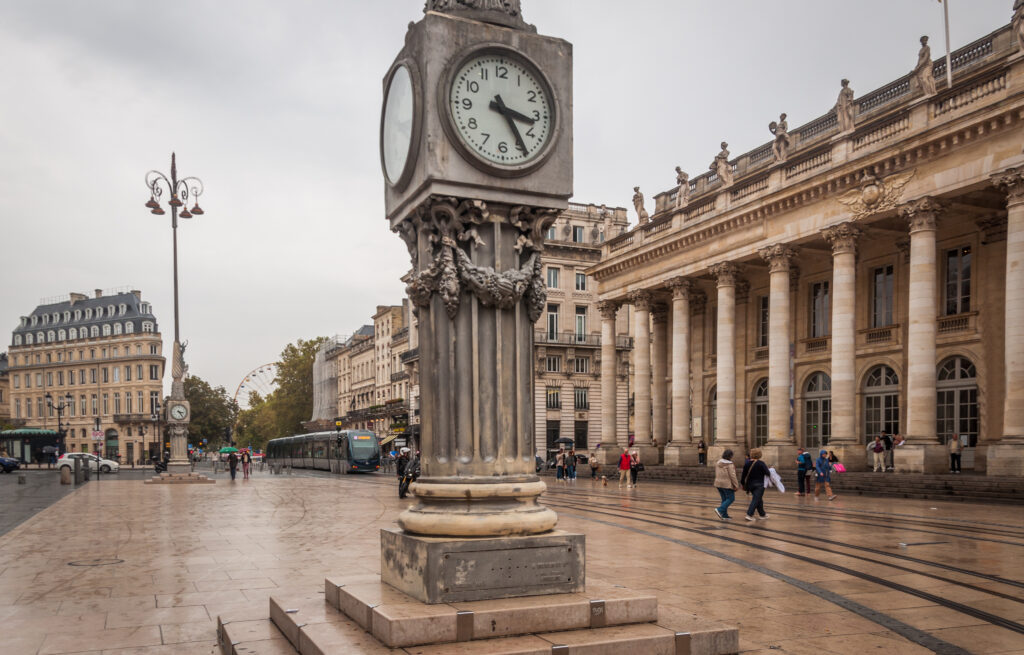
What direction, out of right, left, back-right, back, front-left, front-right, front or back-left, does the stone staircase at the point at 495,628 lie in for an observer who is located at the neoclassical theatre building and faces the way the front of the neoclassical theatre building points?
front-left

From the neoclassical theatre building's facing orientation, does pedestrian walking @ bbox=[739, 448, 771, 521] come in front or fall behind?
in front

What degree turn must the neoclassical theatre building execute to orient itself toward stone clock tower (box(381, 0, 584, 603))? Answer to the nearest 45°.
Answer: approximately 45° to its left

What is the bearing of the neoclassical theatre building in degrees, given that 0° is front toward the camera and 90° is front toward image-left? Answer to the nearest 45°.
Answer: approximately 45°
